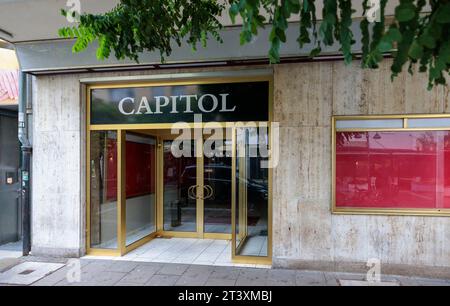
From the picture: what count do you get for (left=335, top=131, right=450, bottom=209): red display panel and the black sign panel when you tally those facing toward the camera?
2

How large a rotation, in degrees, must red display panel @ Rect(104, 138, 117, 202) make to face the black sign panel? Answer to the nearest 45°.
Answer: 0° — it already faces it

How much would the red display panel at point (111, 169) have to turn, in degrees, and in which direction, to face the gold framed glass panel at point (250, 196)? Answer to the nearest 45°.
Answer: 0° — it already faces it

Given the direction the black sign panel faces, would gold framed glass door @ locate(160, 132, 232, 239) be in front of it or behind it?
behind

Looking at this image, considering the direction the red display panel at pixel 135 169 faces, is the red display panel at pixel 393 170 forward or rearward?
forward

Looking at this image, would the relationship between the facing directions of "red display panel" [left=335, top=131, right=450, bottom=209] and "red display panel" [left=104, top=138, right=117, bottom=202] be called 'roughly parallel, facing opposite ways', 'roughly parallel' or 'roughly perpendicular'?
roughly perpendicular

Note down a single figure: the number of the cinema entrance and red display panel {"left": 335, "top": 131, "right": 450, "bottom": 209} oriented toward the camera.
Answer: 2

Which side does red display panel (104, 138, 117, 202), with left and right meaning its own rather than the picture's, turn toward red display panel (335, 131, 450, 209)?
front

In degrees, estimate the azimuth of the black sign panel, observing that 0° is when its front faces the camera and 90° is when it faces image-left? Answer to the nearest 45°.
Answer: approximately 0°
